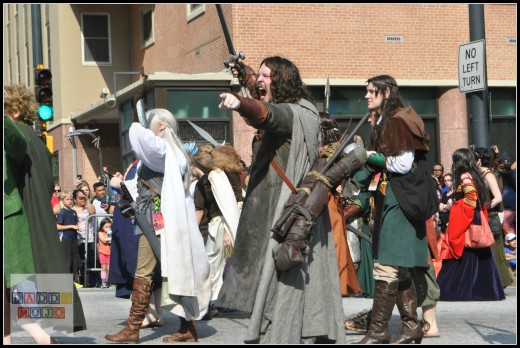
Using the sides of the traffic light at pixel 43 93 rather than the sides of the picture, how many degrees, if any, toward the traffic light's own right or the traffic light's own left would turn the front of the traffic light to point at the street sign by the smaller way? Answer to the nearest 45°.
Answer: approximately 45° to the traffic light's own left

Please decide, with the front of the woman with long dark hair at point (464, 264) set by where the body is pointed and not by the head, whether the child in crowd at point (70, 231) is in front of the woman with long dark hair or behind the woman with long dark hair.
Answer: in front

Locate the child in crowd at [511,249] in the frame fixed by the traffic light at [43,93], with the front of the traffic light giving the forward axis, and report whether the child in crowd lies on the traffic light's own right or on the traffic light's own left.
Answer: on the traffic light's own left

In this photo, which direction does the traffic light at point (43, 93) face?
toward the camera

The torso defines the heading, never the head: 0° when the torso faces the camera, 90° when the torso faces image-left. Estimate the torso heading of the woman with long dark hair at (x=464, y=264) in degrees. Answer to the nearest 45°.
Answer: approximately 90°

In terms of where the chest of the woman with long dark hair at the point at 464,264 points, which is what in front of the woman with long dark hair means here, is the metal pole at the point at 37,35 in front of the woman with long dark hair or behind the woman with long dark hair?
in front

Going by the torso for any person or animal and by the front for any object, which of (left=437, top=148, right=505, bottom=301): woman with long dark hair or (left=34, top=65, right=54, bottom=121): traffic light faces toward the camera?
the traffic light
